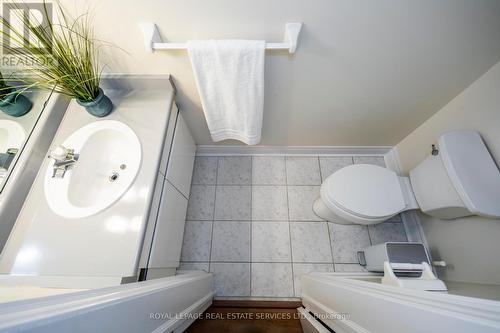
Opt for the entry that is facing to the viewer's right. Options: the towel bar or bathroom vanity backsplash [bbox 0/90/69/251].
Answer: the bathroom vanity backsplash

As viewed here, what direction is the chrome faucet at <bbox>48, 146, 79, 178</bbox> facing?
to the viewer's right

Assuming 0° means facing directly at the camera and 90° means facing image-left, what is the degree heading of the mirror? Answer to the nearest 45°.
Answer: approximately 270°

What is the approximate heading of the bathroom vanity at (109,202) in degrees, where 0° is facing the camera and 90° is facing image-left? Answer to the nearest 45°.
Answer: approximately 270°

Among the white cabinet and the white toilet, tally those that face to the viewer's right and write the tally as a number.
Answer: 1

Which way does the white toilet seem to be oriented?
to the viewer's left

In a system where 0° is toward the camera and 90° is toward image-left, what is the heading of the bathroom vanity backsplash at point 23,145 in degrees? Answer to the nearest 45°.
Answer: approximately 270°
